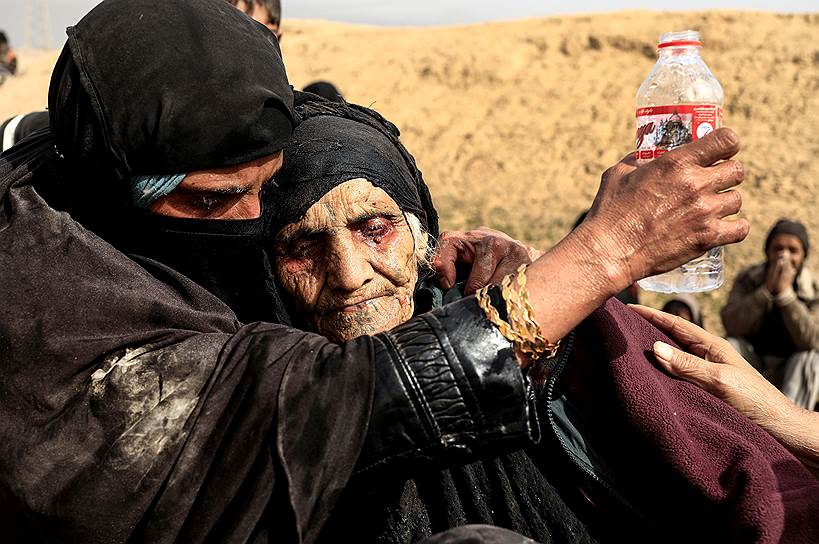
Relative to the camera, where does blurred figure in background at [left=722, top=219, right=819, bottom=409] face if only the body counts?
toward the camera

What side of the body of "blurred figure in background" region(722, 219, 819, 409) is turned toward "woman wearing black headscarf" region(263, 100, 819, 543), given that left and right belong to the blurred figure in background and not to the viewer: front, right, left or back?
front

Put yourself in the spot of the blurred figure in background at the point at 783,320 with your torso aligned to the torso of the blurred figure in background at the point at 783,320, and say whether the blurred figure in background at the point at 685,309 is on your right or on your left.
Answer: on your right

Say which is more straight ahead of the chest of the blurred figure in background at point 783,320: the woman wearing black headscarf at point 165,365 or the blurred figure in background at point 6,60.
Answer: the woman wearing black headscarf

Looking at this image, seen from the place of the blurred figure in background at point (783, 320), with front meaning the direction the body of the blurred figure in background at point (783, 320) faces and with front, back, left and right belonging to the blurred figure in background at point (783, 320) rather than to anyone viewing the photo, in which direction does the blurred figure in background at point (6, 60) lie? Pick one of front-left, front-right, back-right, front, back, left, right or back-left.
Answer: right

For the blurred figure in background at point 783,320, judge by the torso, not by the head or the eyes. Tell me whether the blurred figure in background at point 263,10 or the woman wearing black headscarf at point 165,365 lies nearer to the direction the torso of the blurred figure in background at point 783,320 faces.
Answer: the woman wearing black headscarf

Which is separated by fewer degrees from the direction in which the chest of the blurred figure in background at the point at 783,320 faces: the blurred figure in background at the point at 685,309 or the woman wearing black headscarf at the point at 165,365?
the woman wearing black headscarf

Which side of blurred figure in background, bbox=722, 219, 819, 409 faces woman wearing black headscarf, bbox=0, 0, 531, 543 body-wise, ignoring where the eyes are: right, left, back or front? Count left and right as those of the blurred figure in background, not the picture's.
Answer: front

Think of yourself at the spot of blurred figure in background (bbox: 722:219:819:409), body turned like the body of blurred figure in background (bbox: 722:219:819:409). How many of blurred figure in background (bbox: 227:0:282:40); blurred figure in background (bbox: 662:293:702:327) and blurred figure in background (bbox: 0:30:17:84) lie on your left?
0

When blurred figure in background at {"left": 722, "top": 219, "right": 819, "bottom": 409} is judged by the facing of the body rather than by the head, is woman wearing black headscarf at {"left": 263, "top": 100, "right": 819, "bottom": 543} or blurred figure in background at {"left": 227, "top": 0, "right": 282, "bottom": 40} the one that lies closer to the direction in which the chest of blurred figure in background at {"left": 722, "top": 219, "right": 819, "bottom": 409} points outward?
the woman wearing black headscarf

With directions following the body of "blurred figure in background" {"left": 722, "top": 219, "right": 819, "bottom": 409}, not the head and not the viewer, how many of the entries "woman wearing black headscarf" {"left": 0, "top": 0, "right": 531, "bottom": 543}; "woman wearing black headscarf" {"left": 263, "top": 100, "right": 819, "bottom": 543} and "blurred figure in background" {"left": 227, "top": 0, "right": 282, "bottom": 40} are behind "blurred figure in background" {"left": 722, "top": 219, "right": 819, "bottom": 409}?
0

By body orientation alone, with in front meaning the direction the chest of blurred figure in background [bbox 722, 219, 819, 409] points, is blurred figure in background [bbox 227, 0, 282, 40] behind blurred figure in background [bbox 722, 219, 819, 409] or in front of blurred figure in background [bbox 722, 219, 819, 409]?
in front

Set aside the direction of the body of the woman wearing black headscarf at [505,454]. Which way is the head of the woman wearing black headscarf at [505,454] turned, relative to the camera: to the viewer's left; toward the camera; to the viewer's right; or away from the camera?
toward the camera

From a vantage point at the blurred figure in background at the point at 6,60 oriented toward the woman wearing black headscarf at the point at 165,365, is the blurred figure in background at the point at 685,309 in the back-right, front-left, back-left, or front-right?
front-left
